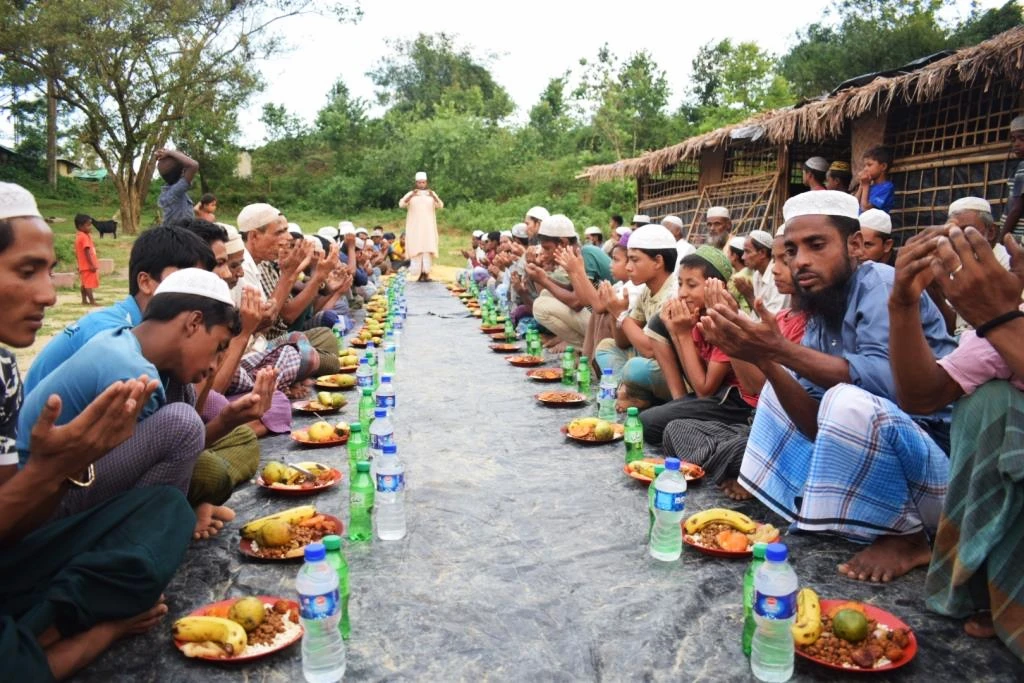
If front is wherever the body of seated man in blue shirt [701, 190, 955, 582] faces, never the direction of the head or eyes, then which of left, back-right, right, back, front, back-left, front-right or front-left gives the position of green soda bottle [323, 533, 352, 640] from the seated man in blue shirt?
front

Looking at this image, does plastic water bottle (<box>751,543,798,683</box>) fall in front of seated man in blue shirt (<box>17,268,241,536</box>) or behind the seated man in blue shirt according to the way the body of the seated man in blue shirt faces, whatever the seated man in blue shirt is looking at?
in front

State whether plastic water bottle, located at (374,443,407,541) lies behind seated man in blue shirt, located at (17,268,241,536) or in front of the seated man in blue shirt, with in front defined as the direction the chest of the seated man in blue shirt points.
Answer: in front

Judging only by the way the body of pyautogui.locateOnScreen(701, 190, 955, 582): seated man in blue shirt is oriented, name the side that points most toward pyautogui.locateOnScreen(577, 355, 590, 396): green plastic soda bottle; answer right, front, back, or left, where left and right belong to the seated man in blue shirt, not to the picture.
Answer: right

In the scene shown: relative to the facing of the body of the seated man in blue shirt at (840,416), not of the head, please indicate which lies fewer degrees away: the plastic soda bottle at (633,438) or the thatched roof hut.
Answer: the plastic soda bottle

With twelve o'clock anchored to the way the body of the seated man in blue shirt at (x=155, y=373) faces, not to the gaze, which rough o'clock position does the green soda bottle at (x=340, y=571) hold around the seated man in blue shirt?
The green soda bottle is roughly at 2 o'clock from the seated man in blue shirt.

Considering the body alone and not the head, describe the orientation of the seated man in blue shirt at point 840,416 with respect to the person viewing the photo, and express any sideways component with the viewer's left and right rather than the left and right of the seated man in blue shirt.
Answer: facing the viewer and to the left of the viewer

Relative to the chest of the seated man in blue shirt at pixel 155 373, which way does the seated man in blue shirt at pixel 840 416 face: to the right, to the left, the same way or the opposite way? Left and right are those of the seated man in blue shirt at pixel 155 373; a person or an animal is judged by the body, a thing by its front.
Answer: the opposite way

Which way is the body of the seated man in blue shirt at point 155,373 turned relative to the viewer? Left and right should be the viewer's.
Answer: facing to the right of the viewer

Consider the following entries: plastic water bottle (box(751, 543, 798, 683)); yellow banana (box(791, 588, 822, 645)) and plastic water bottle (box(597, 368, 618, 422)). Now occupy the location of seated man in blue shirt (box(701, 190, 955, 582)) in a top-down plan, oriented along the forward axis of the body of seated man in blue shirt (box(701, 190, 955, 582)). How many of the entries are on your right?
1

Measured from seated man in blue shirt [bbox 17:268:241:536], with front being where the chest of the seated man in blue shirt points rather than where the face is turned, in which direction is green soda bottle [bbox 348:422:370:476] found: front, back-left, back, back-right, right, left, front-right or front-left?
front-left

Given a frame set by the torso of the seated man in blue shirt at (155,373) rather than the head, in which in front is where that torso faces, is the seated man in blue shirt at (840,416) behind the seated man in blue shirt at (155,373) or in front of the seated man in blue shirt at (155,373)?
in front

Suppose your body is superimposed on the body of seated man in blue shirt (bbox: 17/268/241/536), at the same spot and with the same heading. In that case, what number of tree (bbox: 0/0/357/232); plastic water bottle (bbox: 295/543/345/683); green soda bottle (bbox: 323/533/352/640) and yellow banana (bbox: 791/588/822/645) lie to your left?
1

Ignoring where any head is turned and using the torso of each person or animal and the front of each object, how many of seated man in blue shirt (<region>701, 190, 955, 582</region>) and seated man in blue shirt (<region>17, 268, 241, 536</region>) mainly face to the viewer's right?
1

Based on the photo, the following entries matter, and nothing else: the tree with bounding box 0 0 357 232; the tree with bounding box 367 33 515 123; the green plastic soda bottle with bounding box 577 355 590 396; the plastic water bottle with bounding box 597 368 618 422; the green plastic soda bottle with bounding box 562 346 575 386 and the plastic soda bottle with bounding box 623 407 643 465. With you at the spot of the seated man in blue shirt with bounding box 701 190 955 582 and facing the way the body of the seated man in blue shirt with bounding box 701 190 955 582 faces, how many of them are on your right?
6

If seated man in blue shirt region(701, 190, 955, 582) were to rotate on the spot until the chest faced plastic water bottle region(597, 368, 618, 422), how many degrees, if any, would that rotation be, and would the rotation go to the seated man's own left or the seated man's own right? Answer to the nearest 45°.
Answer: approximately 90° to the seated man's own right
